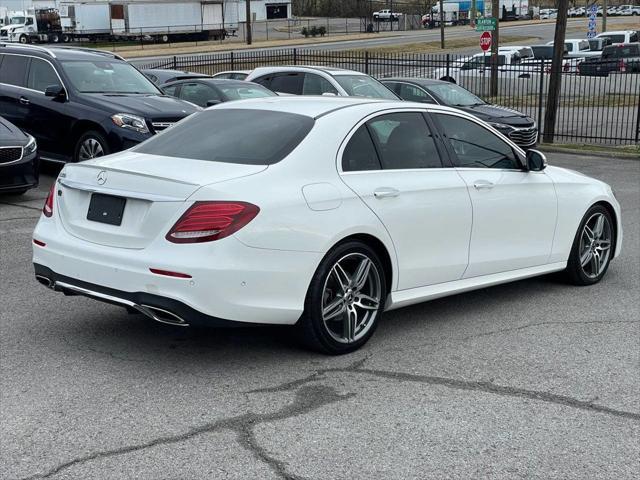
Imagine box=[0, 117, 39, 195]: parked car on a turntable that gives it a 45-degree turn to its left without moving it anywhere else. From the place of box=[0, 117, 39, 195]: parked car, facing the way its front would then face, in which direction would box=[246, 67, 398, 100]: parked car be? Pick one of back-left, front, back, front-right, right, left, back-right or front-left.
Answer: front-left

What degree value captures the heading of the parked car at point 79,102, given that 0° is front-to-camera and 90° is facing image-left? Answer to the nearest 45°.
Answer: approximately 315°

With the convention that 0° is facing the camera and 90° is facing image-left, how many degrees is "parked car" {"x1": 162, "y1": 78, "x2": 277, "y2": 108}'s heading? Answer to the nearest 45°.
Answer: approximately 315°

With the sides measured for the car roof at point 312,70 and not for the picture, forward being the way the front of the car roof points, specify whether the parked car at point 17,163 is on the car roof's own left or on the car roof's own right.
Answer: on the car roof's own right

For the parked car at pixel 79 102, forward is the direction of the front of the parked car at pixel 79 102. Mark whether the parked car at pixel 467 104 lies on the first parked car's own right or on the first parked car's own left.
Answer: on the first parked car's own left

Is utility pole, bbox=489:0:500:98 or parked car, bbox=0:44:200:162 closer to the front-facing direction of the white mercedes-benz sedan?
the utility pole

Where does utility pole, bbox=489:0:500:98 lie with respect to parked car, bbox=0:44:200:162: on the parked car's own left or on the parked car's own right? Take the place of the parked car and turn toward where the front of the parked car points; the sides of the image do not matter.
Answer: on the parked car's own left

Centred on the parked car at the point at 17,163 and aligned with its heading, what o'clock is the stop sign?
The stop sign is roughly at 9 o'clock from the parked car.

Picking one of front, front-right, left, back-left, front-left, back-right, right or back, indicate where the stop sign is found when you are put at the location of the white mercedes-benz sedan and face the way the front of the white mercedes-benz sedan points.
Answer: front-left

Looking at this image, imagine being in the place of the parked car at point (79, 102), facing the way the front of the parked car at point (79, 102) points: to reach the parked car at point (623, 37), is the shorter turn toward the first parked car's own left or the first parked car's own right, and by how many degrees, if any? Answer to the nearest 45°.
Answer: approximately 90° to the first parked car's own left
